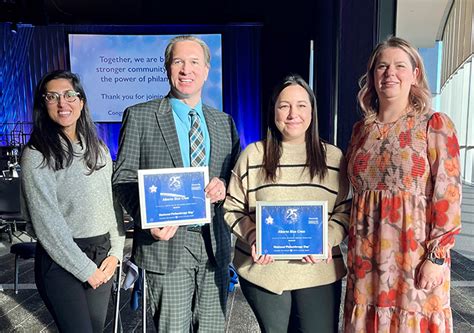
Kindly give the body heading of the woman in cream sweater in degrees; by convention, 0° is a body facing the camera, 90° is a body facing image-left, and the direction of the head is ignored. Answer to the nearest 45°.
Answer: approximately 0°

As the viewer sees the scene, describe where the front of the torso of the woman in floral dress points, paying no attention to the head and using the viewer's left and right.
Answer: facing the viewer and to the left of the viewer

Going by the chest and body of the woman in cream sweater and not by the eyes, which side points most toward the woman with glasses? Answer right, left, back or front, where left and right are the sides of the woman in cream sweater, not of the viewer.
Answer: right

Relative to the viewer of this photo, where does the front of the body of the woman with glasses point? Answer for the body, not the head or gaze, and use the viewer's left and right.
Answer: facing the viewer and to the right of the viewer

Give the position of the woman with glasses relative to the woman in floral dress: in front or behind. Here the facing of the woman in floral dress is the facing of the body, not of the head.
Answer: in front

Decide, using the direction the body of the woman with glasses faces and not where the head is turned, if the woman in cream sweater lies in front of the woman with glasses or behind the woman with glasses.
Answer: in front

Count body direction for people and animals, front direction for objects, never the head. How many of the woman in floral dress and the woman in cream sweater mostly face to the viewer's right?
0

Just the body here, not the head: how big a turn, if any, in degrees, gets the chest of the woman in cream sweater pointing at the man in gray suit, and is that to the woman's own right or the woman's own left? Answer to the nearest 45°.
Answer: approximately 90° to the woman's own right
